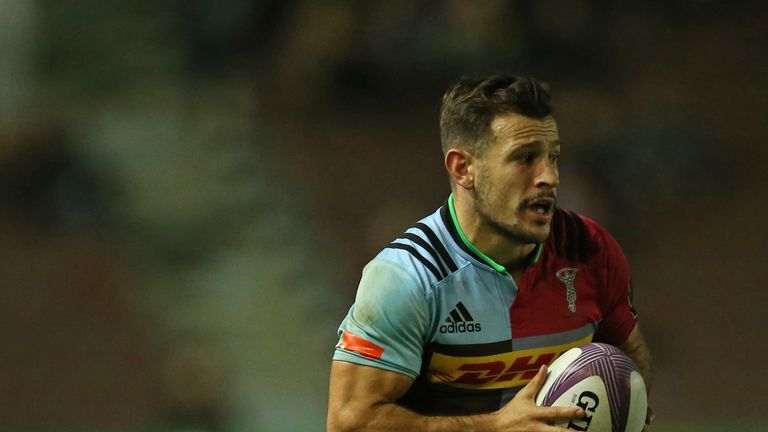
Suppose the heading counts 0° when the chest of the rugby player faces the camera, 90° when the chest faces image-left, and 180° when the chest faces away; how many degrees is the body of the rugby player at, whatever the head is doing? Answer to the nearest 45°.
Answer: approximately 315°

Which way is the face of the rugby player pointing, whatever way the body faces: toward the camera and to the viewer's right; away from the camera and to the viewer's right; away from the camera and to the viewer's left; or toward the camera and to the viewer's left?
toward the camera and to the viewer's right
